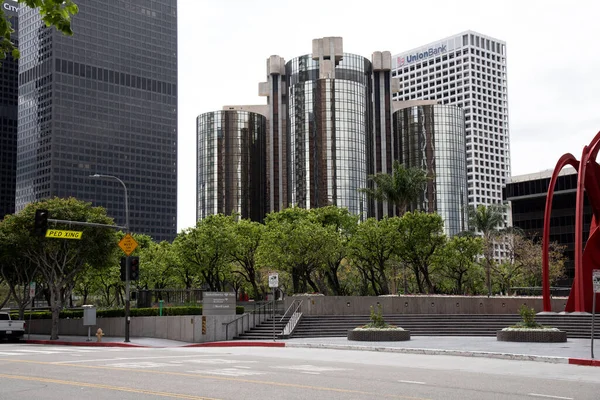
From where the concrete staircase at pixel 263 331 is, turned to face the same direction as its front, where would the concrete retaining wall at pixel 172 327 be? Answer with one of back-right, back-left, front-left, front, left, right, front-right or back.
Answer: right

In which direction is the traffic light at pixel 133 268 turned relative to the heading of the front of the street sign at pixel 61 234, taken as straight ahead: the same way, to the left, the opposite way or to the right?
the same way

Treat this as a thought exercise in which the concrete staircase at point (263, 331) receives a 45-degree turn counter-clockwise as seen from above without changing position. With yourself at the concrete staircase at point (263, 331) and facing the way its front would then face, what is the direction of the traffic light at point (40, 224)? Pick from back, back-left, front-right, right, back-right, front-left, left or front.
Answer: right

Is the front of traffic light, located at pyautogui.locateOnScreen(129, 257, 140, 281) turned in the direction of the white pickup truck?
no

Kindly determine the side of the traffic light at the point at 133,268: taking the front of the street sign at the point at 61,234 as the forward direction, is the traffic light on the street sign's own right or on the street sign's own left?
on the street sign's own left

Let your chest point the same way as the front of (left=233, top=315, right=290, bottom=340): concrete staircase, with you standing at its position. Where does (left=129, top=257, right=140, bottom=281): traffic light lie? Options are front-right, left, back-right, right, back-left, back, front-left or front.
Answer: right

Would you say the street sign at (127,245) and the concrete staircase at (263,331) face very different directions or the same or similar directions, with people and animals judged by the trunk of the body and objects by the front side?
same or similar directions

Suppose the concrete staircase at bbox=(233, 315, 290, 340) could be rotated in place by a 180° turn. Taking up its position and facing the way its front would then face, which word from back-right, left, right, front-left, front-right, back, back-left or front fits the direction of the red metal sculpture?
right

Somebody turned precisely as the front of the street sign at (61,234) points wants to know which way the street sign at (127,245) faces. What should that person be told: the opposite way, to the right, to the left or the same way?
the same way

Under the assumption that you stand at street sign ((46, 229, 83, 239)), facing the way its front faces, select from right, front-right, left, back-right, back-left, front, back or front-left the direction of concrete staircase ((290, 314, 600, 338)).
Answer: left

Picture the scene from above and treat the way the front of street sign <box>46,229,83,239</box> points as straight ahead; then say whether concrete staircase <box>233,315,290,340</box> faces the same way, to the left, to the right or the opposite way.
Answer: the same way

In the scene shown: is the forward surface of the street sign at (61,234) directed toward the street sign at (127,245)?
no

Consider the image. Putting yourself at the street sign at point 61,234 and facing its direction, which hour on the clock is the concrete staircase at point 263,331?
The concrete staircase is roughly at 9 o'clock from the street sign.

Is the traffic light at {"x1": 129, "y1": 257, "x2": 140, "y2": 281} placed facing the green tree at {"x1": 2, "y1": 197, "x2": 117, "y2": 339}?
no

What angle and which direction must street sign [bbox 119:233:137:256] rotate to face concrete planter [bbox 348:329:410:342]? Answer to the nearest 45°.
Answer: approximately 45° to its left

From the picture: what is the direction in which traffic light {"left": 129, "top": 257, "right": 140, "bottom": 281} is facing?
toward the camera

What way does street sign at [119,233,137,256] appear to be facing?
toward the camera

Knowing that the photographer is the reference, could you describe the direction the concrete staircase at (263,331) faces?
facing the viewer
